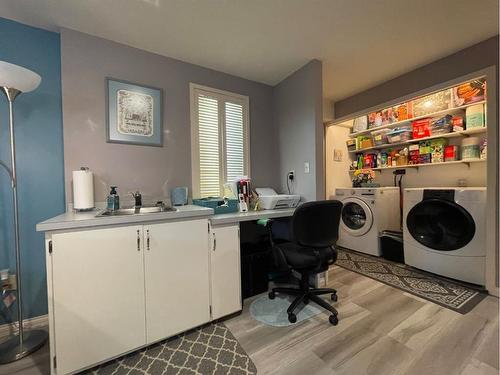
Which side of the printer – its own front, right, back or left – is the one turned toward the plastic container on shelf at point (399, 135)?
left

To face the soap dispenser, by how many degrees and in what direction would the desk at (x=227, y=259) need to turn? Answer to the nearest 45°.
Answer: approximately 135° to its right

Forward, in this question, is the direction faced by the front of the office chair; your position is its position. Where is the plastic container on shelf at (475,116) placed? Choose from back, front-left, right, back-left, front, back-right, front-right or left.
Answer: right

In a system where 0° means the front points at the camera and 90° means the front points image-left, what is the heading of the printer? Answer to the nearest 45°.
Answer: approximately 315°

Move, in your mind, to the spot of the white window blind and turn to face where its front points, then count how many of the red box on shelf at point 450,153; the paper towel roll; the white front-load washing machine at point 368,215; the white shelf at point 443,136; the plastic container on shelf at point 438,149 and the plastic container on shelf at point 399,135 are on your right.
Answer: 1

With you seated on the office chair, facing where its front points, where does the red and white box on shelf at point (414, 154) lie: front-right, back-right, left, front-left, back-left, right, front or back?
right

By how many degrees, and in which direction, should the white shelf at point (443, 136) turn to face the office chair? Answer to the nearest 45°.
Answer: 0° — it already faces it

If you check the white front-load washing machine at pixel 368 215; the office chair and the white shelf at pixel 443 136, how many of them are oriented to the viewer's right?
0

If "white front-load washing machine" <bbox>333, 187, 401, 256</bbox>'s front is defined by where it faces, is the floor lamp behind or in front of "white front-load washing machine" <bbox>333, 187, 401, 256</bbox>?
in front

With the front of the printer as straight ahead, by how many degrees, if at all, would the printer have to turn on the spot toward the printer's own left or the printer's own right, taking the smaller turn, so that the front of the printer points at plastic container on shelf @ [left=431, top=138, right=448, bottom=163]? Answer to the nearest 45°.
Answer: approximately 90° to the printer's own left

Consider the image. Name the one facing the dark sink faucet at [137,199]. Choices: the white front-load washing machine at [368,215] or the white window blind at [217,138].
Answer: the white front-load washing machine

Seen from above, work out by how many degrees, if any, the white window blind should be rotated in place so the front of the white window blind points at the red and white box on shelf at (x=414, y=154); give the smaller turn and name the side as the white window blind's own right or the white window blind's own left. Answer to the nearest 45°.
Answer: approximately 45° to the white window blind's own left

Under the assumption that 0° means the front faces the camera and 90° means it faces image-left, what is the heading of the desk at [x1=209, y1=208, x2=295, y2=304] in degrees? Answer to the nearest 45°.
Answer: approximately 315°

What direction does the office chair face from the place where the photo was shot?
facing away from the viewer and to the left of the viewer

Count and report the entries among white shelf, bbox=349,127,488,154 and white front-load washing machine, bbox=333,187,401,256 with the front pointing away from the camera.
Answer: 0

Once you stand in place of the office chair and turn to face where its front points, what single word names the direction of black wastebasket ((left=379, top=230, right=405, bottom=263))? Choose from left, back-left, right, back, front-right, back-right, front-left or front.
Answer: right

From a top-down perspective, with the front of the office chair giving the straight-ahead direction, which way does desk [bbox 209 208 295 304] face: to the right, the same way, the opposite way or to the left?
the opposite way

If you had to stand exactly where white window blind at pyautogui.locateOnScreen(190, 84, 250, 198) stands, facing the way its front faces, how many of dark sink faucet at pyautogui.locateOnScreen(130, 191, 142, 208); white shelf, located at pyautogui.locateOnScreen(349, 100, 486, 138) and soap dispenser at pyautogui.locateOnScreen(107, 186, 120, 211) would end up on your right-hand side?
2

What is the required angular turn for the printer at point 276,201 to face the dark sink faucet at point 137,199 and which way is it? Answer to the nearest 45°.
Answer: approximately 90° to its right

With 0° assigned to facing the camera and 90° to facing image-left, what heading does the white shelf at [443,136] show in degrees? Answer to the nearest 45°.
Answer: approximately 45°
